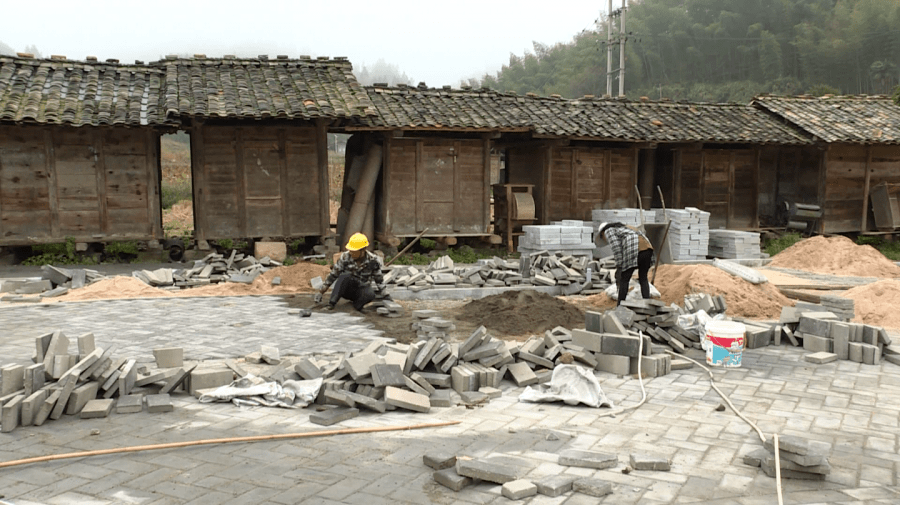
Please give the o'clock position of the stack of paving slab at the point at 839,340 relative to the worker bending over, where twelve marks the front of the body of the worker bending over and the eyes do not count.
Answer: The stack of paving slab is roughly at 7 o'clock from the worker bending over.

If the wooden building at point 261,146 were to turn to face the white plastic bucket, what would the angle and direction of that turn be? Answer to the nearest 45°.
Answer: approximately 45° to its left

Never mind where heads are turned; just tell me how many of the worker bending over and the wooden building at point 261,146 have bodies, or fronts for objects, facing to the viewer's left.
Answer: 1

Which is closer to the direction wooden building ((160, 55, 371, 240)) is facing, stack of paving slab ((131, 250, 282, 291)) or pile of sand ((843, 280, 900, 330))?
the stack of paving slab

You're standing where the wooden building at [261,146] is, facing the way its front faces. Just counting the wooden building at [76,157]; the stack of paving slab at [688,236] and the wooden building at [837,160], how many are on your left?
2

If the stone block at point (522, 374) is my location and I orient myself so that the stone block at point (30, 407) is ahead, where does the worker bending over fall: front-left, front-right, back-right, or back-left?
back-right

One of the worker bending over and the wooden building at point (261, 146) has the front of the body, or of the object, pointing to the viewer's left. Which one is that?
the worker bending over

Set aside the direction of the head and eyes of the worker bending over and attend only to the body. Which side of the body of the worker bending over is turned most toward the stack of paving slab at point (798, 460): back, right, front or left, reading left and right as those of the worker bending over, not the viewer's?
left

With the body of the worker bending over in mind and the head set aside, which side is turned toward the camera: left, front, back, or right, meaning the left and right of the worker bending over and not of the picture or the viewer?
left

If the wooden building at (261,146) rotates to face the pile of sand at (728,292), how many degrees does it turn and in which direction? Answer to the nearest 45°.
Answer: approximately 45° to its left

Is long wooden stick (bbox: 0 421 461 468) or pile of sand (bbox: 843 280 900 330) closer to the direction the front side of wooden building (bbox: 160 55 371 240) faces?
the long wooden stick

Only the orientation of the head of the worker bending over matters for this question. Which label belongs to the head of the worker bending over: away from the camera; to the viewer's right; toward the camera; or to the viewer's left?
to the viewer's left

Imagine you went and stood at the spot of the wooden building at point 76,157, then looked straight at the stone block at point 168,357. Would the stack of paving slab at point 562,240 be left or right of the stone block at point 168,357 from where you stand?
left

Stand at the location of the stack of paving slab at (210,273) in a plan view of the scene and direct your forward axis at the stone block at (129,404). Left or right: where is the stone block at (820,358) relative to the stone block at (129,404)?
left
